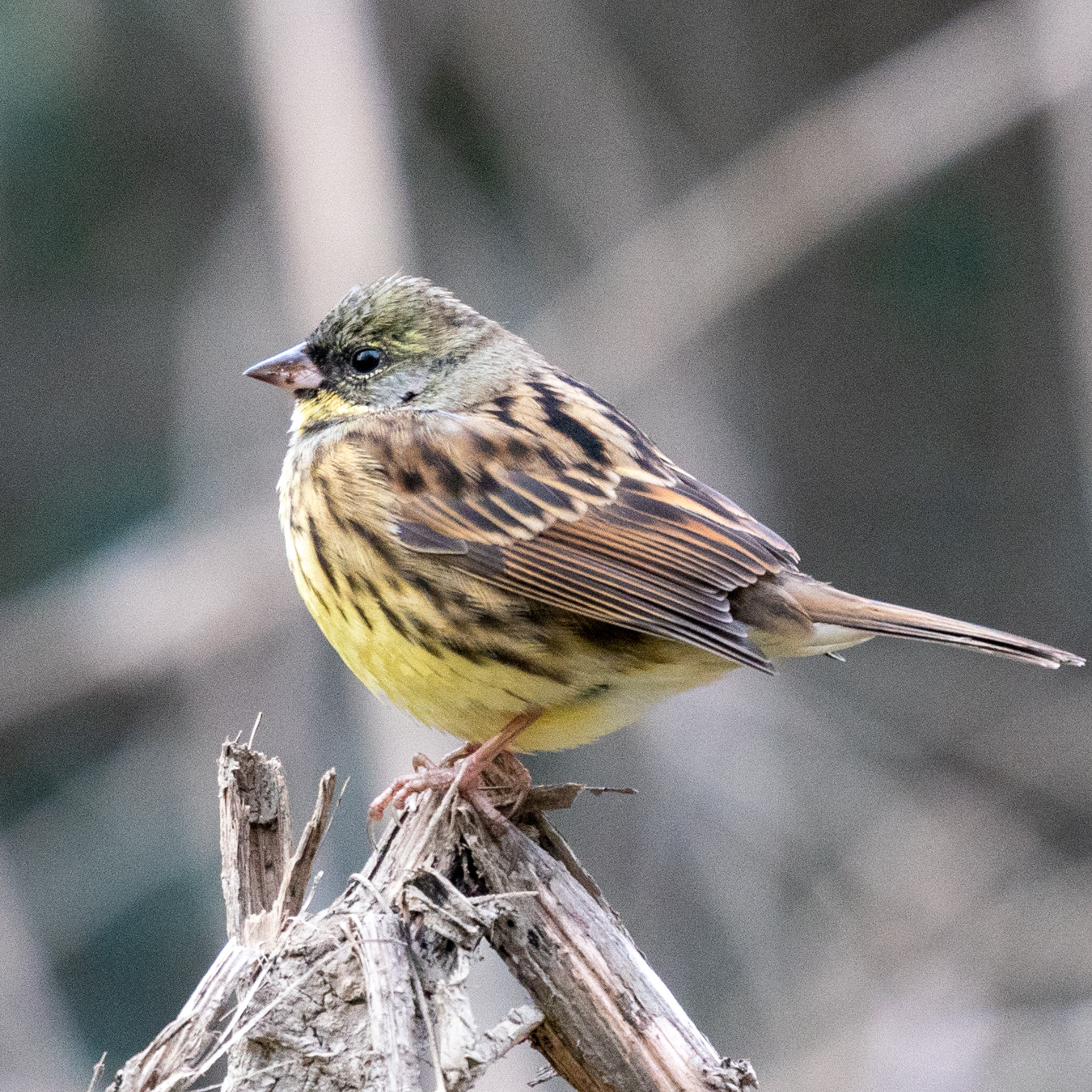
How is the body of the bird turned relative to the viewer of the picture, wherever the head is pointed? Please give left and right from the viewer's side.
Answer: facing to the left of the viewer

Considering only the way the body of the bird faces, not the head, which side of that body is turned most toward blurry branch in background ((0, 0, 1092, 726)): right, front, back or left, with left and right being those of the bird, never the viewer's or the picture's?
right
